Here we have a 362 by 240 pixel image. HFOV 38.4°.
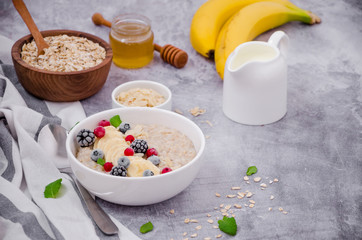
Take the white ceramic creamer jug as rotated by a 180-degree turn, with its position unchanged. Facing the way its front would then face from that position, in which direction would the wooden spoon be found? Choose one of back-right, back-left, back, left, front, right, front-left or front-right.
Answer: back-left

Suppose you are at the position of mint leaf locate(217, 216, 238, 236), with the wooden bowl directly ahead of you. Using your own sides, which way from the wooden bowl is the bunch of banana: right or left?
right

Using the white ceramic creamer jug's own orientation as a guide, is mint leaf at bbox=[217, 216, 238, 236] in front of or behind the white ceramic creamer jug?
in front

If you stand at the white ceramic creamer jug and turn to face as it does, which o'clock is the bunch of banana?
The bunch of banana is roughly at 4 o'clock from the white ceramic creamer jug.

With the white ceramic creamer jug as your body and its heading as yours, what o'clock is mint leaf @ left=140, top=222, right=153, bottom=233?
The mint leaf is roughly at 11 o'clock from the white ceramic creamer jug.

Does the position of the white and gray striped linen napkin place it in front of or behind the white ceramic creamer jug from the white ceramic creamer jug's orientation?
in front

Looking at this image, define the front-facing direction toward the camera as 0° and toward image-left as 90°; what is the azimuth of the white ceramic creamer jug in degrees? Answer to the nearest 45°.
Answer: approximately 45°

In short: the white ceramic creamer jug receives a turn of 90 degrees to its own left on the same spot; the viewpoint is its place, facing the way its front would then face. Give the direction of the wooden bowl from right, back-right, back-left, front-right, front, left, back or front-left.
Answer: back-right
